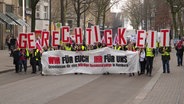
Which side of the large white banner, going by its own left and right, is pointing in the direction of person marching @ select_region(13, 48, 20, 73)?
right

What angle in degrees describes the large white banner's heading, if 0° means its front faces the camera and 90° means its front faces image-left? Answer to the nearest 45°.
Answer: approximately 0°

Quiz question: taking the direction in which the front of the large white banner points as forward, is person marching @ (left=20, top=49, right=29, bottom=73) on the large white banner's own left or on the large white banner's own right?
on the large white banner's own right

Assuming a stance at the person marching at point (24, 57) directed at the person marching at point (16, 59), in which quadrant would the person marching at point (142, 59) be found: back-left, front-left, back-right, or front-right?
back-left

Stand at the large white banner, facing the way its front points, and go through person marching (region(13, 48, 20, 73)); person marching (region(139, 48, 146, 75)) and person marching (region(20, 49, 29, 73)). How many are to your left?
1

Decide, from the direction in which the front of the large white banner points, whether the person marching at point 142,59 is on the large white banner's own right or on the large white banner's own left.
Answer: on the large white banner's own left
